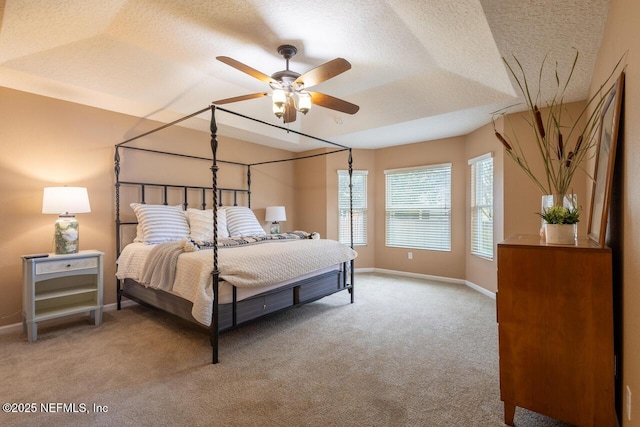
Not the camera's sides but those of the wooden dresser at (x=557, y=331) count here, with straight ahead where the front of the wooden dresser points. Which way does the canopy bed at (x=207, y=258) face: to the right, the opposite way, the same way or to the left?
the opposite way

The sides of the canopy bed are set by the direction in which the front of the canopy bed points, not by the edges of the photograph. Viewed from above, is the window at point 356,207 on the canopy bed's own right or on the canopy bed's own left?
on the canopy bed's own left

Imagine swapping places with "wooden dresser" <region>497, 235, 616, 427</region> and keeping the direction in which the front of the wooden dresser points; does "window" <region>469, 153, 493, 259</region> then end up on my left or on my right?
on my right

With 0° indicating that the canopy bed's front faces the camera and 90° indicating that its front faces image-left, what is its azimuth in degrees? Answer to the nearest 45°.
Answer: approximately 315°

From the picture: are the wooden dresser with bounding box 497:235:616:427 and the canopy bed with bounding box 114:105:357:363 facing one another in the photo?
yes

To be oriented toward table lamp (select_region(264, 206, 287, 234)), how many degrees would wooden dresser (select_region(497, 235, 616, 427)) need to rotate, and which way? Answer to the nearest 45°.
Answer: approximately 45° to its right

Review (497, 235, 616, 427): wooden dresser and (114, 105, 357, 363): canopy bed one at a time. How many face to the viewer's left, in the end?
1

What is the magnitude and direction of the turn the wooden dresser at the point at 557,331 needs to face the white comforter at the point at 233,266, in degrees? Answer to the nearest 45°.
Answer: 0° — it already faces it

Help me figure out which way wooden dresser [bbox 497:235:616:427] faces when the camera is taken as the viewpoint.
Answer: facing to the left of the viewer

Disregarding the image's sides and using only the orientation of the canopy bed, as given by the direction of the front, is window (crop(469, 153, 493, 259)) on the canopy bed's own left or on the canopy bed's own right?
on the canopy bed's own left
